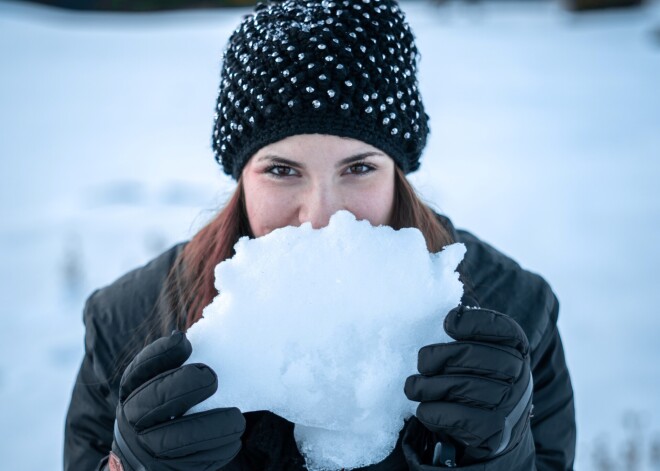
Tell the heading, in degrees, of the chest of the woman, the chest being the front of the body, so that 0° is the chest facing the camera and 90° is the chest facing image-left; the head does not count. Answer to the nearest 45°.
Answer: approximately 0°
